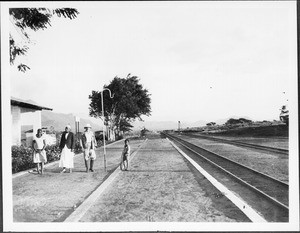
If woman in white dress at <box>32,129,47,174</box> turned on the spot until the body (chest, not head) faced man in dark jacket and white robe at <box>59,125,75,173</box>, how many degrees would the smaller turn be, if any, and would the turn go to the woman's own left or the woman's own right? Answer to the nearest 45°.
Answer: approximately 90° to the woman's own left

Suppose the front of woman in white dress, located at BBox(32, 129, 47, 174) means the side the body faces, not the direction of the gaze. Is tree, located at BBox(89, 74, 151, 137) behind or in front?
behind

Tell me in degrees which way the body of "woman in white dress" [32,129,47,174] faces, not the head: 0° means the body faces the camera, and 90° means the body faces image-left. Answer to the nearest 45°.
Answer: approximately 0°

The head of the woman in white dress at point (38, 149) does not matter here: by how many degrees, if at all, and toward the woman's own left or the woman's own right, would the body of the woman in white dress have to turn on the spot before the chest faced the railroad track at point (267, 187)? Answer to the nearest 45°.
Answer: approximately 45° to the woman's own left

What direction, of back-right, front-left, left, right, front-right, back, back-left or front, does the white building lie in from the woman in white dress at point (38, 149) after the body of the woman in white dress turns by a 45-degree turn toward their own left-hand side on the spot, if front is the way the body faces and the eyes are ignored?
back-left

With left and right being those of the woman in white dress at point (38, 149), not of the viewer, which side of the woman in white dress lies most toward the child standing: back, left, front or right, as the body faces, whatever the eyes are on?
left
